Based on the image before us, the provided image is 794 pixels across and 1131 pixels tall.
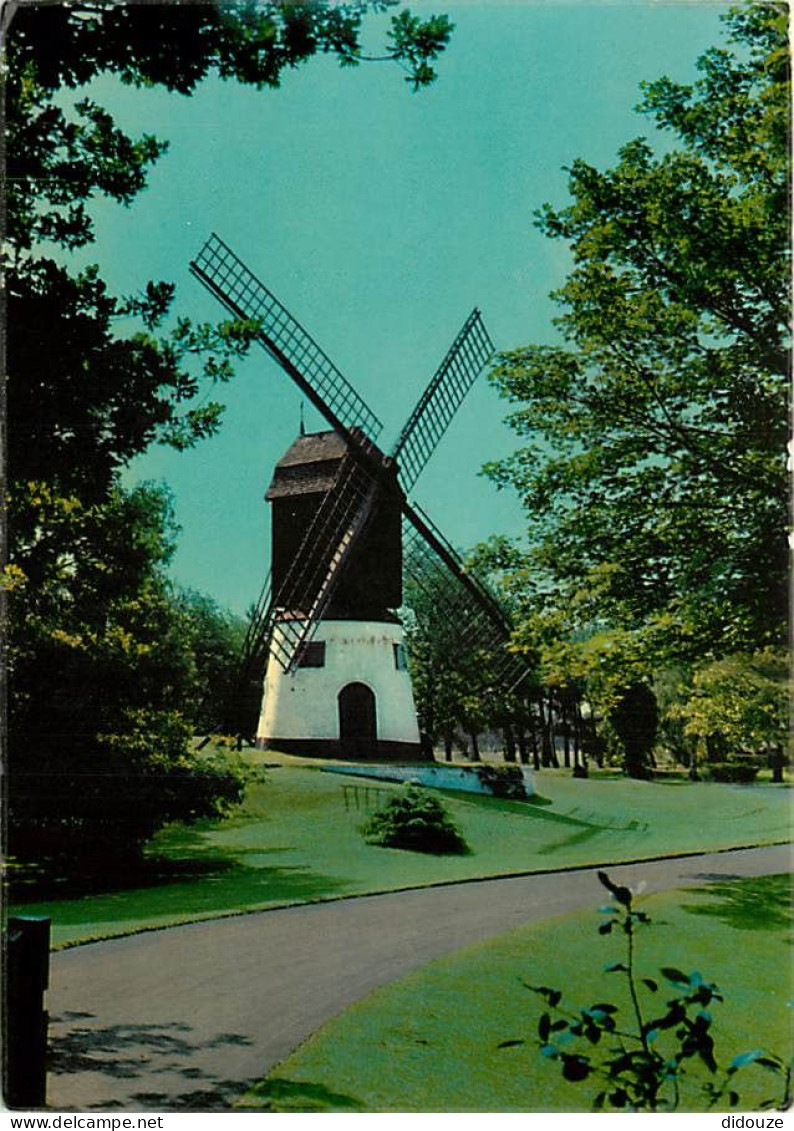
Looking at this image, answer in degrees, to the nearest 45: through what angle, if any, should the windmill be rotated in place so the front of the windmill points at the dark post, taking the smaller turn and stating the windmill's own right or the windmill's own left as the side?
approximately 45° to the windmill's own right

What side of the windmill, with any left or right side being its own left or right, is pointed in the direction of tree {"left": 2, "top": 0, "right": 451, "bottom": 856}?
right

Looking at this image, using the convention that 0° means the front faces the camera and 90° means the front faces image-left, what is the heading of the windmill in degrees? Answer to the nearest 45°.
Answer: approximately 315°
